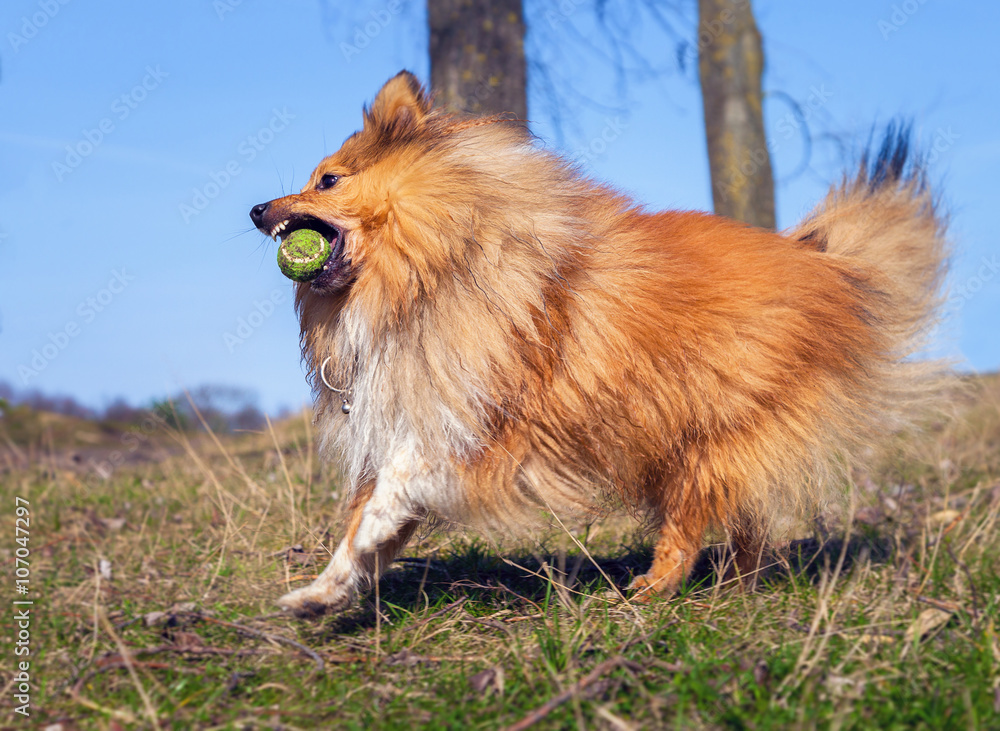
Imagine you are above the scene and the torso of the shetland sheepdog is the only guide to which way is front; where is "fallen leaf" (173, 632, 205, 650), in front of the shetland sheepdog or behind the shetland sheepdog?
in front

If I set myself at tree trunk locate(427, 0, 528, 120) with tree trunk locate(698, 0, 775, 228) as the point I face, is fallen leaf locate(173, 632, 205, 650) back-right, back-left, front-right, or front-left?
back-right

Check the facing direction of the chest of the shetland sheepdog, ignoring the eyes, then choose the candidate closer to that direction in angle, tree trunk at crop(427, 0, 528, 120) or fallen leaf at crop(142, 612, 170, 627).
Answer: the fallen leaf

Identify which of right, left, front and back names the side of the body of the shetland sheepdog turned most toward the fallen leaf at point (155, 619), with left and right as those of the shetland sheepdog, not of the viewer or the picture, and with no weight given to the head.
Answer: front

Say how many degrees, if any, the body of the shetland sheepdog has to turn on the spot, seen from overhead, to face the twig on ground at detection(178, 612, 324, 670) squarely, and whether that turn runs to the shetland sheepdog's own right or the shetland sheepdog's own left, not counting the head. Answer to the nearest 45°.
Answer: approximately 45° to the shetland sheepdog's own left

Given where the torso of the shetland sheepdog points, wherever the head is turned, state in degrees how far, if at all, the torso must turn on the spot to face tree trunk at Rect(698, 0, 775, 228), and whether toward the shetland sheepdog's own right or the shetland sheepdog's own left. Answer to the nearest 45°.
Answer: approximately 90° to the shetland sheepdog's own right

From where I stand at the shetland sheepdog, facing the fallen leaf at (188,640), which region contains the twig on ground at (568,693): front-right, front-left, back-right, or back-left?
front-left

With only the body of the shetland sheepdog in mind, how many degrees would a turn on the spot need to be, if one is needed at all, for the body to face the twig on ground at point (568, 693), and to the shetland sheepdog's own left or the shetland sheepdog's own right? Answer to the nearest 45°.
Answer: approximately 90° to the shetland sheepdog's own left

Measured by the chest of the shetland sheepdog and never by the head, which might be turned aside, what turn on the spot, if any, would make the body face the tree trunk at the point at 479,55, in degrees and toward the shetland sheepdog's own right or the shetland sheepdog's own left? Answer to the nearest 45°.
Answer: approximately 90° to the shetland sheepdog's own right

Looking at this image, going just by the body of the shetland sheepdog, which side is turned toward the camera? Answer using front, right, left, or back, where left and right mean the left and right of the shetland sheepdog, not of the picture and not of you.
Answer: left
